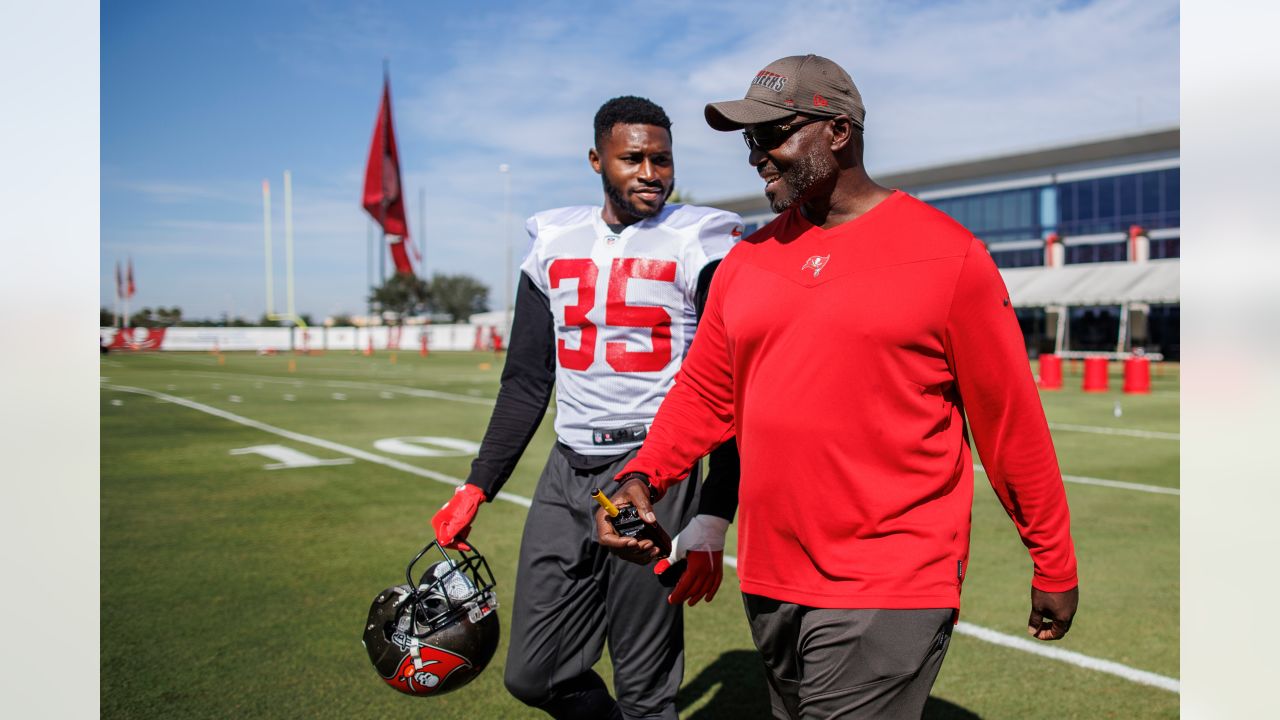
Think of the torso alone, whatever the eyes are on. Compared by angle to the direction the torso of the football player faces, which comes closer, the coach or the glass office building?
the coach

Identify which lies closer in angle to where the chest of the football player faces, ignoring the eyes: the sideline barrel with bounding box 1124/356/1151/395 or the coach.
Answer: the coach

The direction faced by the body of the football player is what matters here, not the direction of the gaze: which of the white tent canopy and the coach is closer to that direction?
the coach

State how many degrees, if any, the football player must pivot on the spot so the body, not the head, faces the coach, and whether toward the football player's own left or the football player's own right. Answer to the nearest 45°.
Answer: approximately 45° to the football player's own left

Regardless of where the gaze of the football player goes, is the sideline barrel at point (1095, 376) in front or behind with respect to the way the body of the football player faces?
behind

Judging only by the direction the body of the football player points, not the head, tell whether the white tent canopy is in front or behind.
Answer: behind

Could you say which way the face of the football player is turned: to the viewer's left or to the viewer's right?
to the viewer's right

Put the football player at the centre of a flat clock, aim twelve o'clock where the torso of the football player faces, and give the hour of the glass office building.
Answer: The glass office building is roughly at 7 o'clock from the football player.

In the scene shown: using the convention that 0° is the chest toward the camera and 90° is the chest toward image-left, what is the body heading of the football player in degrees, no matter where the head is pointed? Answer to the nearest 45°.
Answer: approximately 0°

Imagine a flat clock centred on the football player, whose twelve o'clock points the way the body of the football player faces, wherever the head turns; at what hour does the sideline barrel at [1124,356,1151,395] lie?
The sideline barrel is roughly at 7 o'clock from the football player.

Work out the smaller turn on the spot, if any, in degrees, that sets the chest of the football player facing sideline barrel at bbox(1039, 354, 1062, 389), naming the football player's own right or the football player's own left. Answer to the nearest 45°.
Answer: approximately 135° to the football player's own left
